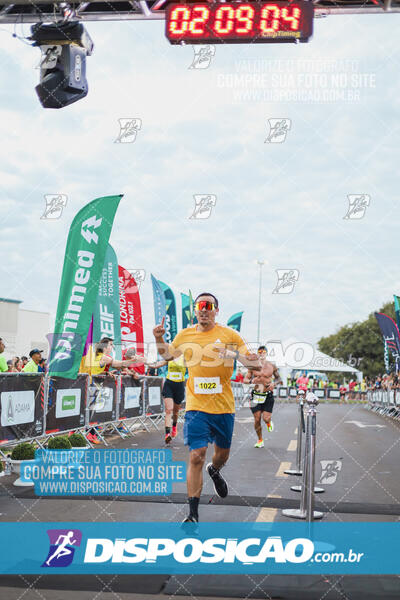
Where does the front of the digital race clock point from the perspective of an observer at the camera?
facing the viewer

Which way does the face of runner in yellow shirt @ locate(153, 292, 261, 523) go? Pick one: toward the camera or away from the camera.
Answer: toward the camera

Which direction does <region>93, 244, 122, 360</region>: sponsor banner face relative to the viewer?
toward the camera

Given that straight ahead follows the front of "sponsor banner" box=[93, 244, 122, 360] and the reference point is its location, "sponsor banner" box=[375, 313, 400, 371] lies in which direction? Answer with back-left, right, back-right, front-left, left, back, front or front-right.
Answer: back-left

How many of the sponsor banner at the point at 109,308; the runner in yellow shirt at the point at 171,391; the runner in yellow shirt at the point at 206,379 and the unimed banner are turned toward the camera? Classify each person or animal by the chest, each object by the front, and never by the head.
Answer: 4

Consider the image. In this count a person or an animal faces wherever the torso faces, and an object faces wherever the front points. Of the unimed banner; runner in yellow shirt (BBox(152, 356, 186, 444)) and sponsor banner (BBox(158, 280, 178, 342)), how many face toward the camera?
3

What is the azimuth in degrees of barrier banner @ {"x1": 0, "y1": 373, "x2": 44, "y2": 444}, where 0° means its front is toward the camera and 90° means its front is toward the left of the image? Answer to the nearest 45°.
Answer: approximately 315°

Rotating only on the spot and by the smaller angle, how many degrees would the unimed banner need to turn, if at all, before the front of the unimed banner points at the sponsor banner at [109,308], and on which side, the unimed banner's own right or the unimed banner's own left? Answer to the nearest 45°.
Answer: approximately 180°

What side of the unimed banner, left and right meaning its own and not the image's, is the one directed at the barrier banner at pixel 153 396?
back

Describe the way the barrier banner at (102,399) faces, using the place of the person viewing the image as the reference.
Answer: facing the viewer and to the right of the viewer

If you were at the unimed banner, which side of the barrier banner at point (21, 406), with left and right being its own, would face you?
left

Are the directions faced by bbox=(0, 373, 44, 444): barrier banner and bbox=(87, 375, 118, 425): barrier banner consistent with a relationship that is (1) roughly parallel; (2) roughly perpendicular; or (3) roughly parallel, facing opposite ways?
roughly parallel

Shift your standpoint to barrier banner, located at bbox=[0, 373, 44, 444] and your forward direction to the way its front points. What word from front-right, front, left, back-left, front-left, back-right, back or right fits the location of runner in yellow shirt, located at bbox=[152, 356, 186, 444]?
left

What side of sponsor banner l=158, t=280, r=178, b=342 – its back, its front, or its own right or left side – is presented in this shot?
front

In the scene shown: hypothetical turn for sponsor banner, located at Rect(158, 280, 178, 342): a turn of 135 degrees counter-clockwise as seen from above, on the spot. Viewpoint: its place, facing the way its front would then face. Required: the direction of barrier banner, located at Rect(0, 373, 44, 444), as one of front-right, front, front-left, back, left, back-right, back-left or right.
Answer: back-right

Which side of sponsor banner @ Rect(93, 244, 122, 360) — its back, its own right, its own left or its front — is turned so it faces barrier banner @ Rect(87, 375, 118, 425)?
front

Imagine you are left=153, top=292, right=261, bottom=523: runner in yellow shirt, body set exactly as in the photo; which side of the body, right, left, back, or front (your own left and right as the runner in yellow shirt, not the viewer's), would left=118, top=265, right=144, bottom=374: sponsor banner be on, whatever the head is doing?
back

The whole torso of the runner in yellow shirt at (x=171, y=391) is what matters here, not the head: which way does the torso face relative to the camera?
toward the camera

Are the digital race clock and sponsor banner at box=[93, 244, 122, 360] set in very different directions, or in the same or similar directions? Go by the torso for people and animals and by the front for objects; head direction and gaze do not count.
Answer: same or similar directions
